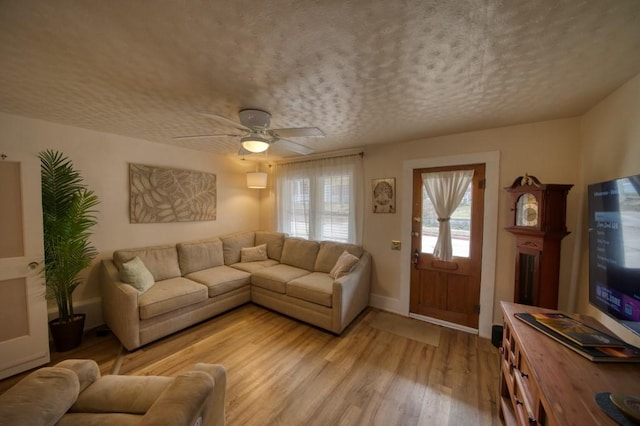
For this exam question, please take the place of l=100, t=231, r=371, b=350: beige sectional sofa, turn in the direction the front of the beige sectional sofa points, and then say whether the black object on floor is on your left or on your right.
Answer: on your left

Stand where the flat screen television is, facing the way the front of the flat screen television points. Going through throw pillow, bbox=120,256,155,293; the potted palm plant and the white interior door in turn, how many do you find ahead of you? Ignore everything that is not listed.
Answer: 3

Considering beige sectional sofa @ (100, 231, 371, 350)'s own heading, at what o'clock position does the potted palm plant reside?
The potted palm plant is roughly at 3 o'clock from the beige sectional sofa.

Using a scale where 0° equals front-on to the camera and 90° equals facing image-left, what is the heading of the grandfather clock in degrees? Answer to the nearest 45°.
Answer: approximately 45°

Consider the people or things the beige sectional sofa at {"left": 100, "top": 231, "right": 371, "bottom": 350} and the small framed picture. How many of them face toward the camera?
2

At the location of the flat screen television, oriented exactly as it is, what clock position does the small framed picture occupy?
The small framed picture is roughly at 2 o'clock from the flat screen television.

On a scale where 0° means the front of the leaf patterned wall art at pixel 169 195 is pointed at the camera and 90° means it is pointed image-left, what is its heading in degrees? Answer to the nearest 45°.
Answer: approximately 315°

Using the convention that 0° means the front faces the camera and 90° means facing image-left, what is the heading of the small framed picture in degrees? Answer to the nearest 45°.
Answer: approximately 0°

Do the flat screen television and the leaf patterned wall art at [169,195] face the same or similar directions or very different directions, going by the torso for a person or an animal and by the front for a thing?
very different directions
